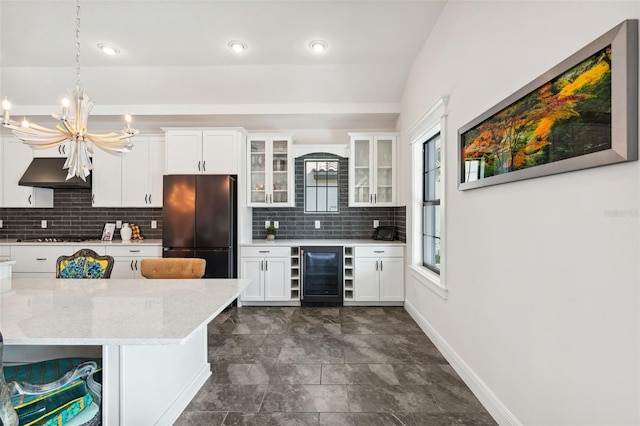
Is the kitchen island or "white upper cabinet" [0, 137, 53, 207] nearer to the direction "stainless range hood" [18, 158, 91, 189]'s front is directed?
the kitchen island

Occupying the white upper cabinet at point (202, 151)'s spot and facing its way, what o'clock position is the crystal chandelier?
The crystal chandelier is roughly at 1 o'clock from the white upper cabinet.

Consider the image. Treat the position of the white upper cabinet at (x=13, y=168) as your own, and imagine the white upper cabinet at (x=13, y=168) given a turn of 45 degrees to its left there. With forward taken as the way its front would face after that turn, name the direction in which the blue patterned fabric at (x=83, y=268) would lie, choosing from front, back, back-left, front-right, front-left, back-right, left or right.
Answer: front-right

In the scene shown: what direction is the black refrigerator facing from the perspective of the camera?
toward the camera

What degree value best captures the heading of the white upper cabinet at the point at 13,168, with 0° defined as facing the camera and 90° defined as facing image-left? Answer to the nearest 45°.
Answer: approximately 0°

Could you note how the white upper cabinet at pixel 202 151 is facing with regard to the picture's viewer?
facing the viewer

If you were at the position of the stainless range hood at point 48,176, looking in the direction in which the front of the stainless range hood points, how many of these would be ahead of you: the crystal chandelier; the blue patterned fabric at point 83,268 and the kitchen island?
3

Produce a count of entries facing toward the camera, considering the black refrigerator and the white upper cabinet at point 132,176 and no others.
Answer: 2

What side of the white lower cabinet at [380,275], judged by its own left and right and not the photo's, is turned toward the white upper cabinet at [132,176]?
right

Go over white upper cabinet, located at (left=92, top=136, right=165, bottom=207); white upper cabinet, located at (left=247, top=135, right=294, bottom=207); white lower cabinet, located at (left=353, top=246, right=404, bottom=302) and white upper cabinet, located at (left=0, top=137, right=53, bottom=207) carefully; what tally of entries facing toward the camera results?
4

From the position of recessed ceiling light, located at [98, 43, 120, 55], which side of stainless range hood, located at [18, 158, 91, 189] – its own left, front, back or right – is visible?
front

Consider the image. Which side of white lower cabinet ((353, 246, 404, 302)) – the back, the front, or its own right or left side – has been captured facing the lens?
front

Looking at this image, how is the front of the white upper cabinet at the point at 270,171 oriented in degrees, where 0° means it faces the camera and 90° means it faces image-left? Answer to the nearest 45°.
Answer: approximately 0°
